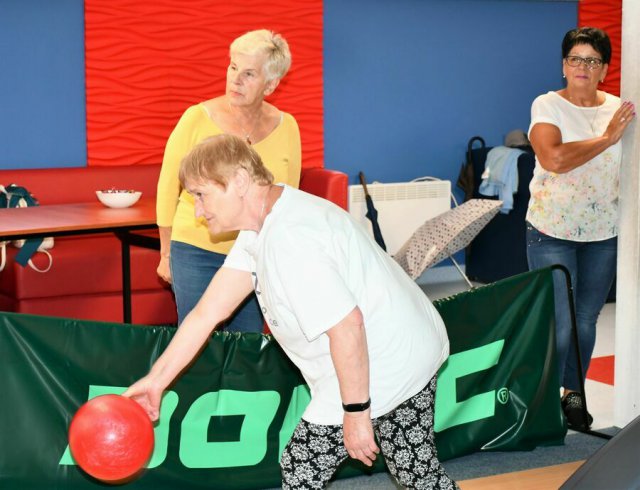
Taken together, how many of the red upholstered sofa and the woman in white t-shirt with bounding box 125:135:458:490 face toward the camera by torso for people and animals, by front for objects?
1

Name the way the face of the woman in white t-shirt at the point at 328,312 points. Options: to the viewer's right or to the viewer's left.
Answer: to the viewer's left

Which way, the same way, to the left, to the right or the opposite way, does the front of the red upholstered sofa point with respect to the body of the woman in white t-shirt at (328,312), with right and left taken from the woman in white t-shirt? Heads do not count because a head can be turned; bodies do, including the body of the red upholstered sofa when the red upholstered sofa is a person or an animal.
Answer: to the left

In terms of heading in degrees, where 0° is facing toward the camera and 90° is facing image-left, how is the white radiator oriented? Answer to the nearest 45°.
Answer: approximately 0°

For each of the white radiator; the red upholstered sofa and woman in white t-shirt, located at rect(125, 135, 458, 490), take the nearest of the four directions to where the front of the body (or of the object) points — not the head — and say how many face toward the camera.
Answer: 2

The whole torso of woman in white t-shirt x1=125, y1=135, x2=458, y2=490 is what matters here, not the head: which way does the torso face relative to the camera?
to the viewer's left

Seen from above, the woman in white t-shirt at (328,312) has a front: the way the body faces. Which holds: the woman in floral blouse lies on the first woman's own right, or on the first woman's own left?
on the first woman's own right

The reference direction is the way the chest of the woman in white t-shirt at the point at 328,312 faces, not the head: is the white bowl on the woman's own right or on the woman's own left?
on the woman's own right

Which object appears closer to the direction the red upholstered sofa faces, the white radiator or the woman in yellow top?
the woman in yellow top
